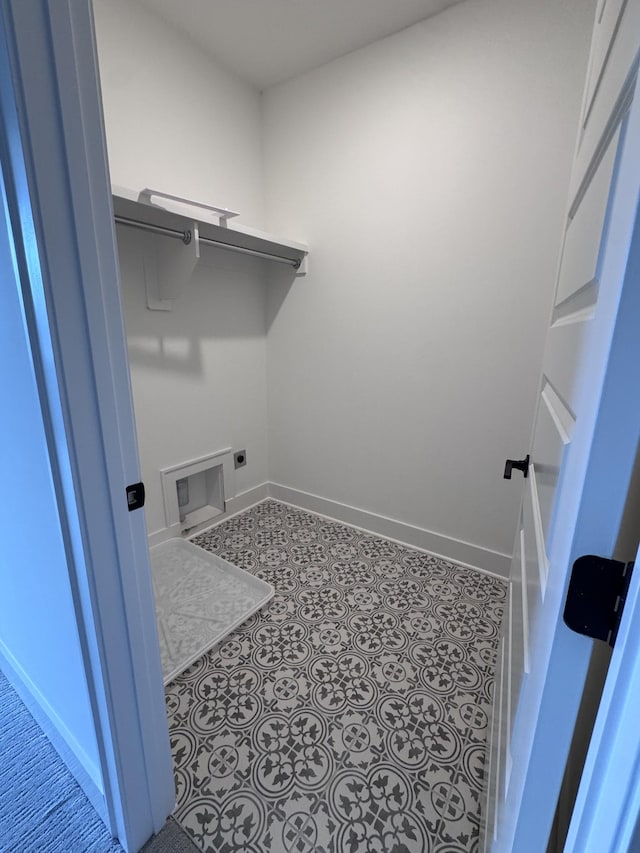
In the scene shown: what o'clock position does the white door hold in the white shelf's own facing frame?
The white door is roughly at 1 o'clock from the white shelf.

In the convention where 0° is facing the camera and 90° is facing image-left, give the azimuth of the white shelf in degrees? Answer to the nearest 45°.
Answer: approximately 315°

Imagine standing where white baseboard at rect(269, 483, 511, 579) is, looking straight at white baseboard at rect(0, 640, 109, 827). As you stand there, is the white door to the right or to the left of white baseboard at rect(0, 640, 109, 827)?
left
